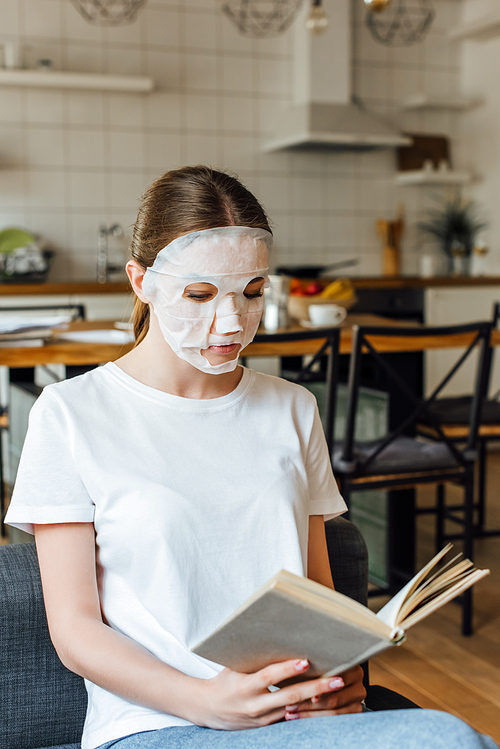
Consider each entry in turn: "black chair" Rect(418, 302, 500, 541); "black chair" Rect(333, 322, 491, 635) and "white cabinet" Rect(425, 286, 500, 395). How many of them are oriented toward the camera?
1

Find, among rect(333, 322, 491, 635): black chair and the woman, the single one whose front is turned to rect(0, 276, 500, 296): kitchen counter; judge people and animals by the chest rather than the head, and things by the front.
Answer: the black chair

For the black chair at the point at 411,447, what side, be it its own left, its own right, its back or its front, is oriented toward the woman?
back

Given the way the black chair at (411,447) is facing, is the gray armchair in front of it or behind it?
behind

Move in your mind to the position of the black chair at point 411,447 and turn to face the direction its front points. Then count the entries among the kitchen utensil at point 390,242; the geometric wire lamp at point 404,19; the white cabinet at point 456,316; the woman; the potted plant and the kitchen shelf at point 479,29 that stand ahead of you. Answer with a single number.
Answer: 5

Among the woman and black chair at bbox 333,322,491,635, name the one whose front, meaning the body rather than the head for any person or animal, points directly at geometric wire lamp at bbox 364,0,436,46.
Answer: the black chair

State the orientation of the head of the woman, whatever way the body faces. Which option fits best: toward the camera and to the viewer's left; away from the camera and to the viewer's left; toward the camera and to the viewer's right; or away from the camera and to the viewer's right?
toward the camera and to the viewer's right

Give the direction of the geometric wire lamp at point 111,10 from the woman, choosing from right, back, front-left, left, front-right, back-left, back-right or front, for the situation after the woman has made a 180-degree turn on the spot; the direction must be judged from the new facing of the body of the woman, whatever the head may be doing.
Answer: front-right

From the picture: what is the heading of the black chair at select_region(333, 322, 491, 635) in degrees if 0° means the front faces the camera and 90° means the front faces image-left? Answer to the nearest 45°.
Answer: approximately 180°

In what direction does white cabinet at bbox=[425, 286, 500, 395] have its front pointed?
toward the camera

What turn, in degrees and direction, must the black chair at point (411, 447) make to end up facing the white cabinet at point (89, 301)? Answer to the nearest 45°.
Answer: approximately 45° to its left
